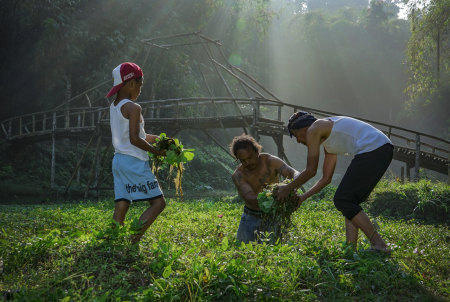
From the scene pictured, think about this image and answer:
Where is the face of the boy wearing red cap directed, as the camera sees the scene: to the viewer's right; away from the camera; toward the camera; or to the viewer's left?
to the viewer's right

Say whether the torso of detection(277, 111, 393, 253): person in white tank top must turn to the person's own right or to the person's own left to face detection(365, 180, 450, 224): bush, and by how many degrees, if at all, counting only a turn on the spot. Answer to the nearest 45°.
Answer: approximately 90° to the person's own right

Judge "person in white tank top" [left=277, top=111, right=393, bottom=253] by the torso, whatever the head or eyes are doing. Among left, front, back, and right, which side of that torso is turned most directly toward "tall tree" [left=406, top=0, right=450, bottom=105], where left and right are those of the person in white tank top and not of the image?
right

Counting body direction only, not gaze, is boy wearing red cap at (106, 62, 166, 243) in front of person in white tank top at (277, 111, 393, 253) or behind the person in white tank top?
in front

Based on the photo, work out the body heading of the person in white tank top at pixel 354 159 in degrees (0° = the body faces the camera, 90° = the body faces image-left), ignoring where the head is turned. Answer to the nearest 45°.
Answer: approximately 90°

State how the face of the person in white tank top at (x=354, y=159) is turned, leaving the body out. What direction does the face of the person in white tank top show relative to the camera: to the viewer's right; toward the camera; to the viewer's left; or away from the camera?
to the viewer's left

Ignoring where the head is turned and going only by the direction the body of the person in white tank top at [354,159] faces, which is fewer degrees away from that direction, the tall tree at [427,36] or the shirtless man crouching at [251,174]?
the shirtless man crouching

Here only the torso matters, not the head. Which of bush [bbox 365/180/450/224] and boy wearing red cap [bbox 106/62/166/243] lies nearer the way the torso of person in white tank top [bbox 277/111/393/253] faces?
the boy wearing red cap

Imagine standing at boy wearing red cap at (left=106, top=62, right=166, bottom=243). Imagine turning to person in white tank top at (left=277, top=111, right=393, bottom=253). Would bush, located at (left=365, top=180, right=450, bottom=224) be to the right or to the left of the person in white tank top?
left
